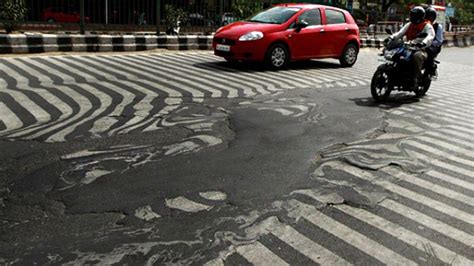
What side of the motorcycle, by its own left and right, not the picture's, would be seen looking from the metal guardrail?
right

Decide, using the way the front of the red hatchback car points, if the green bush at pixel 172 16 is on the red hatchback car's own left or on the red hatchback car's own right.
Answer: on the red hatchback car's own right

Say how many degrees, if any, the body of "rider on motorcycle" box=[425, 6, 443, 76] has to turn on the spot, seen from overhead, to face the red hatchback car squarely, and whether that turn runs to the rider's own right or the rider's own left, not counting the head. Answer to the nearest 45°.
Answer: approximately 90° to the rider's own right

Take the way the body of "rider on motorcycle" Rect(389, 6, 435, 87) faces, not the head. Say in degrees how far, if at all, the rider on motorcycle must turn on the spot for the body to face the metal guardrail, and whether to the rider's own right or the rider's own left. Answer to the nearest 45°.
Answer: approximately 90° to the rider's own right

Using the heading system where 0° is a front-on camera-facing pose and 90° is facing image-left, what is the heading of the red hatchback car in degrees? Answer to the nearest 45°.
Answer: approximately 45°

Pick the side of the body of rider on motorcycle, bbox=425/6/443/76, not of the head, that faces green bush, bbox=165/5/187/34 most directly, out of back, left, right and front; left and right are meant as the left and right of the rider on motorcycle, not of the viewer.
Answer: right

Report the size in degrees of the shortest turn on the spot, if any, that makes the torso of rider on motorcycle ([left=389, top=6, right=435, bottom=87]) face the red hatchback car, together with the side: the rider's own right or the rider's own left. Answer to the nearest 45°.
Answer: approximately 90° to the rider's own right
